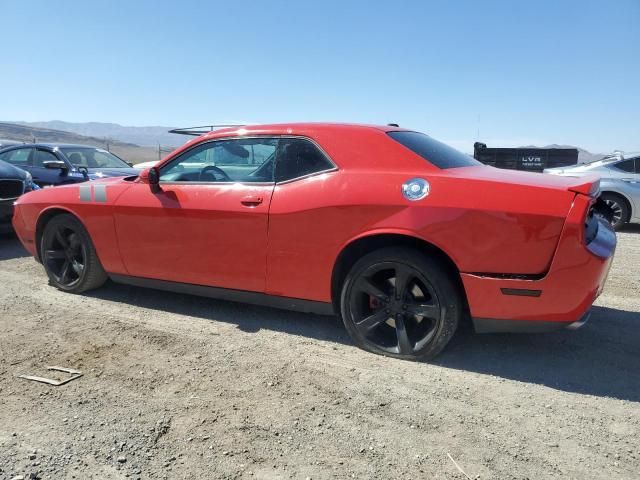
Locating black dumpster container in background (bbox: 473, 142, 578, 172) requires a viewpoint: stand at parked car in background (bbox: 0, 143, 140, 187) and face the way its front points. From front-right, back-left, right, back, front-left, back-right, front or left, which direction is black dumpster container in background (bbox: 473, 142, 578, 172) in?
front-left

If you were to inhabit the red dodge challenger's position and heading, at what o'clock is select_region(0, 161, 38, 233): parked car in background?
The parked car in background is roughly at 12 o'clock from the red dodge challenger.

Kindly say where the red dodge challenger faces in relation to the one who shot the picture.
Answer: facing away from the viewer and to the left of the viewer

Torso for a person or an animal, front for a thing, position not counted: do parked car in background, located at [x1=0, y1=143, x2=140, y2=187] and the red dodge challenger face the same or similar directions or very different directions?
very different directions

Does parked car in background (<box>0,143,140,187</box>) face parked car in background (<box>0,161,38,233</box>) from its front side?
no

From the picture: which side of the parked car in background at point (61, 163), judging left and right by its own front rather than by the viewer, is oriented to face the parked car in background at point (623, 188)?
front

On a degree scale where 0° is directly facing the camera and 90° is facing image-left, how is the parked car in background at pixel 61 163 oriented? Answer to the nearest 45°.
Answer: approximately 315°

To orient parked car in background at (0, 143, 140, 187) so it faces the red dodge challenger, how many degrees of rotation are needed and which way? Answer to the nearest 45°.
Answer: approximately 45° to its right

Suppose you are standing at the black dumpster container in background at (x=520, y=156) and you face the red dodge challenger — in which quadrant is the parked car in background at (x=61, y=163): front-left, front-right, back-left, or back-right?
front-right
